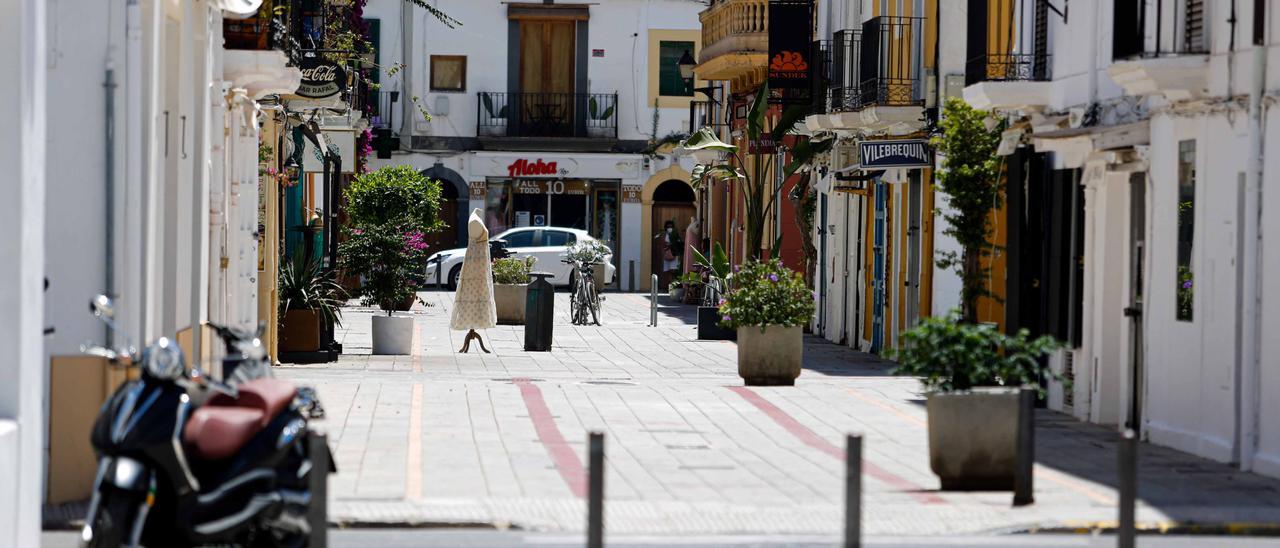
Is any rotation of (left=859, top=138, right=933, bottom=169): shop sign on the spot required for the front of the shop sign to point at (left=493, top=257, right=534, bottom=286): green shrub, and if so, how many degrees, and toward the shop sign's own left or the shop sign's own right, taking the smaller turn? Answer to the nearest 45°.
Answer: approximately 135° to the shop sign's own right

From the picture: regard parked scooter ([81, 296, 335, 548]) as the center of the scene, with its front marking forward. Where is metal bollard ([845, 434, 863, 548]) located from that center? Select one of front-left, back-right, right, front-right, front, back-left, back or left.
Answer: back-left

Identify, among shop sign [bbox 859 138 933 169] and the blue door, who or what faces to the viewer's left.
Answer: the blue door

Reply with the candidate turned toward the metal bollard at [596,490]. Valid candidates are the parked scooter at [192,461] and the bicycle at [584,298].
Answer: the bicycle

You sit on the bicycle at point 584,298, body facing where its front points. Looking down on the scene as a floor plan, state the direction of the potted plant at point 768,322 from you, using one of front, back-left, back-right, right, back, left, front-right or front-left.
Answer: front

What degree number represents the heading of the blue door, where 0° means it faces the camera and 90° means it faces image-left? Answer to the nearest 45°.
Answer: approximately 90°

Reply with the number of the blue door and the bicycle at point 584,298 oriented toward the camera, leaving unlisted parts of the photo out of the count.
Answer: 1

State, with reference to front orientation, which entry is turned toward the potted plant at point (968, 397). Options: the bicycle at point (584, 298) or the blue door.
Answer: the bicycle

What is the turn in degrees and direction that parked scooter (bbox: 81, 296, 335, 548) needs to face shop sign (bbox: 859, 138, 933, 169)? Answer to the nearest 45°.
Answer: approximately 180°

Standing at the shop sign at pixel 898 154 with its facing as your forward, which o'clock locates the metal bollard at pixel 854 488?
The metal bollard is roughly at 12 o'clock from the shop sign.

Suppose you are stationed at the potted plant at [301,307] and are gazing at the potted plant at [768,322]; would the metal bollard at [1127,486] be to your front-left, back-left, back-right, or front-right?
front-right

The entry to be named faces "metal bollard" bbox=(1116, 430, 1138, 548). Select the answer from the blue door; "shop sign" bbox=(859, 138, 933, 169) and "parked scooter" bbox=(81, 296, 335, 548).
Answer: the shop sign

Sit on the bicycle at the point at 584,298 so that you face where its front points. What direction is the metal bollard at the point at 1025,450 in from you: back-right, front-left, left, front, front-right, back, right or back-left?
front

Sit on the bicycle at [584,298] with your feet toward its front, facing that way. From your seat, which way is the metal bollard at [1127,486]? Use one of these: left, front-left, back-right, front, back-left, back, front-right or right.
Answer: front

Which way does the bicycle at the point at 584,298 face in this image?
toward the camera

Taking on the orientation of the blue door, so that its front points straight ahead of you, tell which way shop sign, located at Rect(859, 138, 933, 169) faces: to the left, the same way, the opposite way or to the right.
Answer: to the left

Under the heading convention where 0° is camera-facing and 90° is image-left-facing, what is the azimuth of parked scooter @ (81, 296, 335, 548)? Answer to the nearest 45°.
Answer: approximately 45°

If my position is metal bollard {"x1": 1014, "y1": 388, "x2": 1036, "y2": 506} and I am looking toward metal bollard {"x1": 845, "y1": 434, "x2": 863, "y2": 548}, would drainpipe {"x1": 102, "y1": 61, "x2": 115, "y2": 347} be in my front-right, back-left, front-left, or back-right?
front-right

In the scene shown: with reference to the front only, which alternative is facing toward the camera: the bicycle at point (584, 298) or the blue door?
the bicycle
